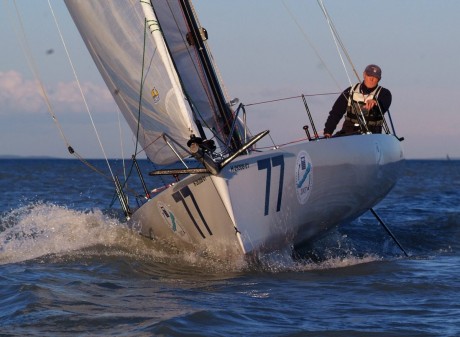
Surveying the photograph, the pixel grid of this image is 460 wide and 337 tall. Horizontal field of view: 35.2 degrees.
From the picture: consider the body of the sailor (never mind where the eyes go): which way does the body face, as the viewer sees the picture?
toward the camera

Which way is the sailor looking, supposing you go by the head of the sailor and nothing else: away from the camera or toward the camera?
toward the camera

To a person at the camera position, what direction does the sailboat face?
facing the viewer
